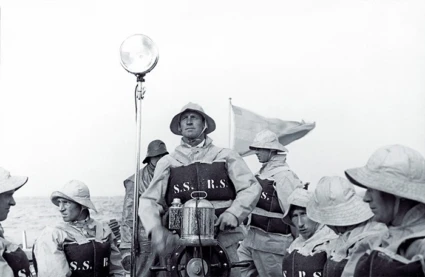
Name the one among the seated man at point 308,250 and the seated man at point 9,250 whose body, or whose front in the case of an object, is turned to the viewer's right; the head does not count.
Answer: the seated man at point 9,250

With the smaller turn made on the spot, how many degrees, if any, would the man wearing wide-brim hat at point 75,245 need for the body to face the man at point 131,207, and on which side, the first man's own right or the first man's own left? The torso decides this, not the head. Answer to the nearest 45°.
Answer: approximately 135° to the first man's own left

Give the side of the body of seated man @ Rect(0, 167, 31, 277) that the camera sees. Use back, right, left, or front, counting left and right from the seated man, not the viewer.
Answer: right

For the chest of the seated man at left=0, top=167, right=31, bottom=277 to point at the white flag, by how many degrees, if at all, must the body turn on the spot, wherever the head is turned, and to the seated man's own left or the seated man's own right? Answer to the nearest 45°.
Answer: approximately 45° to the seated man's own left

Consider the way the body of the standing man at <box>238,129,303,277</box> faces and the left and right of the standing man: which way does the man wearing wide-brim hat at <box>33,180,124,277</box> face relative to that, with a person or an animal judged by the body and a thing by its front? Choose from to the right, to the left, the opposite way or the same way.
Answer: to the left

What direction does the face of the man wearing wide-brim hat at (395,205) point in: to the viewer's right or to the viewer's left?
to the viewer's left

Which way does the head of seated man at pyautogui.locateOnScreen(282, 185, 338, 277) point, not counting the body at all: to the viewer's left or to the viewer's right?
to the viewer's left
